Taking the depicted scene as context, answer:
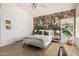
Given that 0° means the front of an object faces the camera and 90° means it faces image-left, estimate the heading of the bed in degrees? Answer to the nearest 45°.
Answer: approximately 45°

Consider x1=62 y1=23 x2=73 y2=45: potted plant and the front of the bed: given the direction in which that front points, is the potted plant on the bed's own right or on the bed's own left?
on the bed's own left
